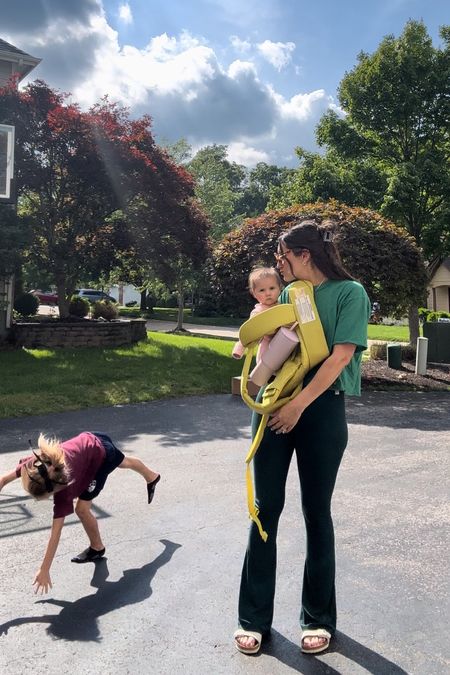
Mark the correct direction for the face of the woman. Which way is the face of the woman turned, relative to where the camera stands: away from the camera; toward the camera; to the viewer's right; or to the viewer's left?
to the viewer's left

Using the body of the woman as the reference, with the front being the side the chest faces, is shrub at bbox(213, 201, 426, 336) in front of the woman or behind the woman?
behind

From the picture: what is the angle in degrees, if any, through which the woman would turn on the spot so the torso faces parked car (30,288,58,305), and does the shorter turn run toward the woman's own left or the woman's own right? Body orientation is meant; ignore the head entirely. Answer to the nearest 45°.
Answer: approximately 90° to the woman's own right

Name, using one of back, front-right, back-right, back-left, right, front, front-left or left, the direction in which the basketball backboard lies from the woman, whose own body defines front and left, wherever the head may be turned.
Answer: right

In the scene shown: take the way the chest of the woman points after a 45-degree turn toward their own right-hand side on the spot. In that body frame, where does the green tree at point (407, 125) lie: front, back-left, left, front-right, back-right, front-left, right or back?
right

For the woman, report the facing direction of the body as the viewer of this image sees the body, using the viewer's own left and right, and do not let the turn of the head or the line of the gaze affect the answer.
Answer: facing the viewer and to the left of the viewer

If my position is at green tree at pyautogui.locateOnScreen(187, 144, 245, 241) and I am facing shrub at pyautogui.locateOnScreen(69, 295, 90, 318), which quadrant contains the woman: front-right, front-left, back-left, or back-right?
front-left

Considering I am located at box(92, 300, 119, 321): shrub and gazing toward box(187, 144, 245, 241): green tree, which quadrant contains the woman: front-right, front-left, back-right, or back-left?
back-right

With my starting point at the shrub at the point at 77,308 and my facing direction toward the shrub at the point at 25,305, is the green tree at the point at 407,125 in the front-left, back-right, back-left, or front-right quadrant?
back-right

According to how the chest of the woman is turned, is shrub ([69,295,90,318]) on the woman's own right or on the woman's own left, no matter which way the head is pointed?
on the woman's own right
